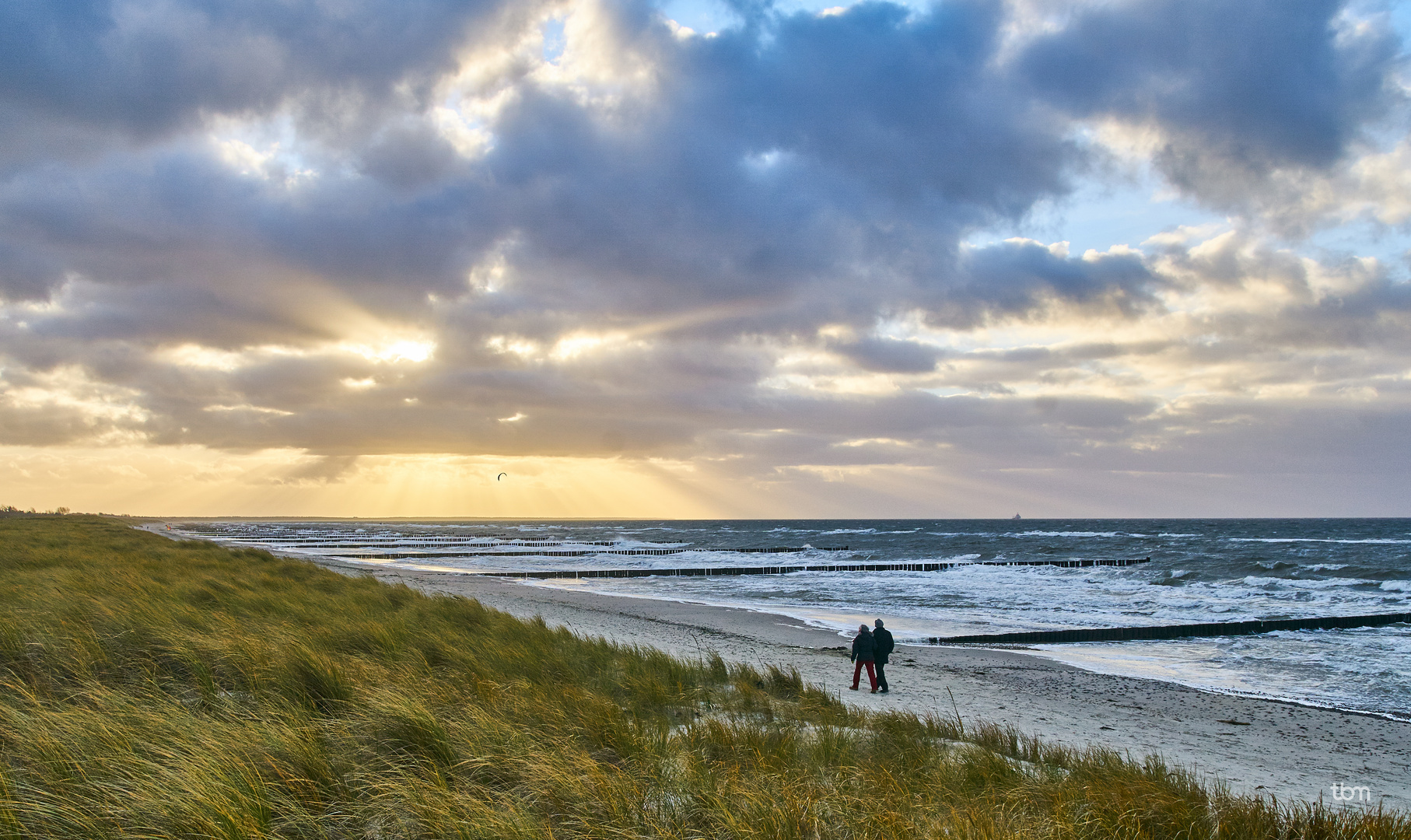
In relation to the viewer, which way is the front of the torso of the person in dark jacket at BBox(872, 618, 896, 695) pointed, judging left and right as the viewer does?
facing away from the viewer and to the left of the viewer

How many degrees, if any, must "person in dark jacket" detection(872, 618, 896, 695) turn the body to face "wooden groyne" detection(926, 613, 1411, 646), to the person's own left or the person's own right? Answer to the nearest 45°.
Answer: approximately 90° to the person's own right

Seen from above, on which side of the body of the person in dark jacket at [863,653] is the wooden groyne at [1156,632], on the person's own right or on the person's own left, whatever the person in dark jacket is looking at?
on the person's own right

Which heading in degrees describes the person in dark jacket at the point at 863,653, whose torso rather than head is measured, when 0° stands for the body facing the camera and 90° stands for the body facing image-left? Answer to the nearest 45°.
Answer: approximately 135°

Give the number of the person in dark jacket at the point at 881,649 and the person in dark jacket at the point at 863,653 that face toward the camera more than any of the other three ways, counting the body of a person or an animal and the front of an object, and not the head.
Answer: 0
